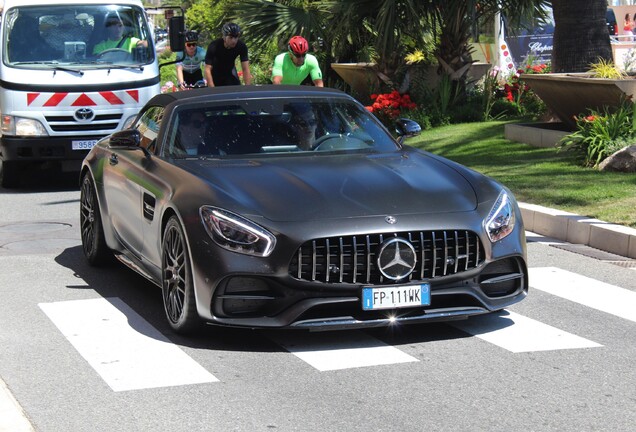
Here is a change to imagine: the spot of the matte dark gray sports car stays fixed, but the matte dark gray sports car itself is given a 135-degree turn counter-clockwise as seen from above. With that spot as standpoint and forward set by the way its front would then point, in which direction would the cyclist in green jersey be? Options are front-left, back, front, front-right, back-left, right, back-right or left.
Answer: front

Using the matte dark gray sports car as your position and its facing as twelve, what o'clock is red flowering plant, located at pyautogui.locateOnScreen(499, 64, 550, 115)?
The red flowering plant is roughly at 8 o'clock from the matte dark gray sports car.

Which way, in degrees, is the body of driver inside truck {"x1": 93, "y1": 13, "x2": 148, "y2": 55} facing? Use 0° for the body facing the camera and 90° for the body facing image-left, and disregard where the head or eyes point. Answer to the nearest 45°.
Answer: approximately 0°

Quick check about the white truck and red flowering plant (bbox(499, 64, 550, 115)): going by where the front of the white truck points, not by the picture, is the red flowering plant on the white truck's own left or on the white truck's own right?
on the white truck's own left

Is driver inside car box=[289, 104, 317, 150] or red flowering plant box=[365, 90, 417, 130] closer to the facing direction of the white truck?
the driver inside car

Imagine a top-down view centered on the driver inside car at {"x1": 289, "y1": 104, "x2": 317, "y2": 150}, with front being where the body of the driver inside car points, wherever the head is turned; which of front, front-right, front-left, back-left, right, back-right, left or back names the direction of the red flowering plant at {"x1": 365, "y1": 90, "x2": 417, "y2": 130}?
back-left

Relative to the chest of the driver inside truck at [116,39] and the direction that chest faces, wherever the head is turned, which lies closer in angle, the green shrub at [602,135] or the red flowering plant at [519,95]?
the green shrub
